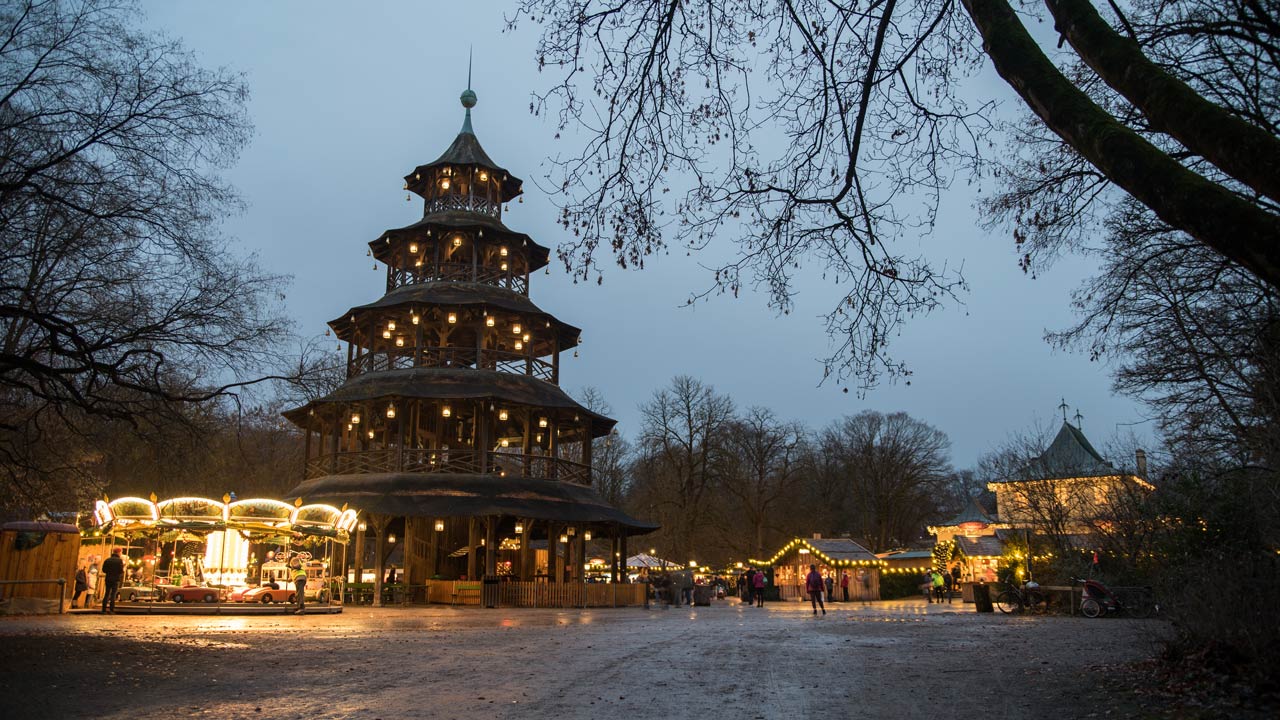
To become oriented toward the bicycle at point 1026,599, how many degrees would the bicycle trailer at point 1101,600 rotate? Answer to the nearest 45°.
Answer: approximately 135° to its left

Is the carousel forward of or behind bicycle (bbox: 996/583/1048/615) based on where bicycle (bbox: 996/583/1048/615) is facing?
forward

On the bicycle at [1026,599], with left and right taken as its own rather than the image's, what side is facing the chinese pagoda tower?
front

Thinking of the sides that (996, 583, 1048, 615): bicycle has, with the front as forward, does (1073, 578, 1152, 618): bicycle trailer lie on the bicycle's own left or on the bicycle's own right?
on the bicycle's own left

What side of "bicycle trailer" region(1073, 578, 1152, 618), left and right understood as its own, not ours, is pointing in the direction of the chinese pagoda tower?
back

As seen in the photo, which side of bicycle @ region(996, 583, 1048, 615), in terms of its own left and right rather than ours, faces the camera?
left

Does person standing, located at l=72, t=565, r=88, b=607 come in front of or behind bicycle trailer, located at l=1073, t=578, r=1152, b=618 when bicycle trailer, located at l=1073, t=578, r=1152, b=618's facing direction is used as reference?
behind

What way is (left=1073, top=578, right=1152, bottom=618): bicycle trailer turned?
to the viewer's right
